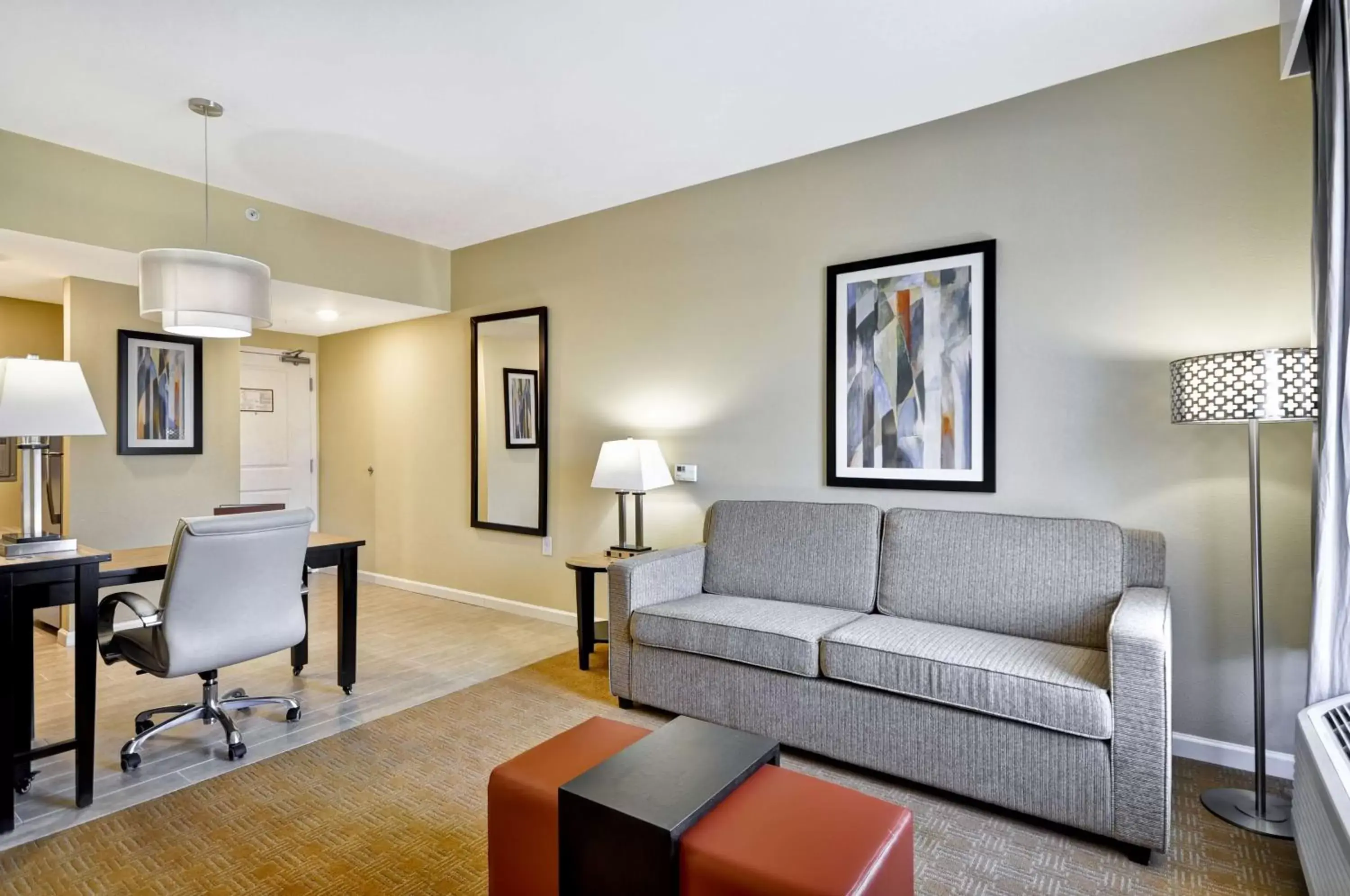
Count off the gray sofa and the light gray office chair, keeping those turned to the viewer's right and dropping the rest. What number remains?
0

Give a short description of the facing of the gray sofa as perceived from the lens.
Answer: facing the viewer and to the left of the viewer

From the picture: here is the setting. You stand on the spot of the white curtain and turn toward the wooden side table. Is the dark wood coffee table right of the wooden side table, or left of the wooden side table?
left

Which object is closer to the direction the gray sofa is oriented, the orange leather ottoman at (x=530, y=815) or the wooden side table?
the orange leather ottoman

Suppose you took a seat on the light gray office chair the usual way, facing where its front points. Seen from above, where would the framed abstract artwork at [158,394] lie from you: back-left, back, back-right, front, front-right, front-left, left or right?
front-right

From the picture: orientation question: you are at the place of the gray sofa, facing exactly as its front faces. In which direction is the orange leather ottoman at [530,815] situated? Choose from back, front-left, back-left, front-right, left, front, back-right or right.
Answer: front

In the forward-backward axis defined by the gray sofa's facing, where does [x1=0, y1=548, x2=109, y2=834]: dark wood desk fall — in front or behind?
in front

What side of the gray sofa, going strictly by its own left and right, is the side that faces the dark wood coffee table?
front

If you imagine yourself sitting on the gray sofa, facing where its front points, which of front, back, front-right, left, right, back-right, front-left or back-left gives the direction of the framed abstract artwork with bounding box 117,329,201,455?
front-right

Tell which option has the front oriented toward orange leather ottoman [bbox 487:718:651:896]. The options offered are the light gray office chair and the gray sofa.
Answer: the gray sofa

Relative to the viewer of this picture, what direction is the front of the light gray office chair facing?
facing away from the viewer and to the left of the viewer

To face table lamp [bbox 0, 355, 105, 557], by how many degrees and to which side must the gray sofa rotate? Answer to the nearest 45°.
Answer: approximately 45° to its right
